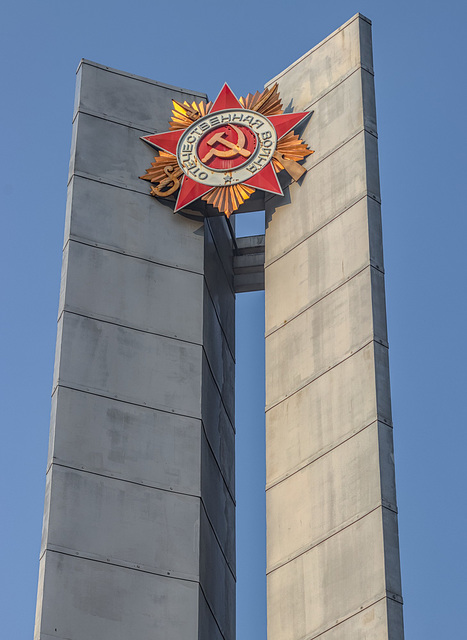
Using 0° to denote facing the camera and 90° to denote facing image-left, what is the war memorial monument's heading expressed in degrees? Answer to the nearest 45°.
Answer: approximately 0°
